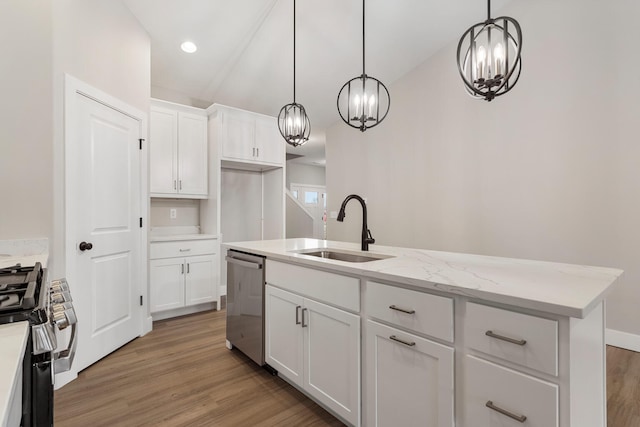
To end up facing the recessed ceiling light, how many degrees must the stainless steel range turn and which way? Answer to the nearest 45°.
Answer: approximately 45° to its left

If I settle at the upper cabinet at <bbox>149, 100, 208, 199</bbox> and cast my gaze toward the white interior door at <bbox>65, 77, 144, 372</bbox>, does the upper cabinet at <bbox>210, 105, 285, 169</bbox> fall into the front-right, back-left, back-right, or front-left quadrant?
back-left

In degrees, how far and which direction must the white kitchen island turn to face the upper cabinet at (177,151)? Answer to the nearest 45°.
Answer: approximately 90° to its right

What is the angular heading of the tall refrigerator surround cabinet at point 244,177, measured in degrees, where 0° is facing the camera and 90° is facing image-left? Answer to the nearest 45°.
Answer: approximately 315°

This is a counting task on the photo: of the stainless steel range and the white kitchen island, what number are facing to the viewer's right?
1

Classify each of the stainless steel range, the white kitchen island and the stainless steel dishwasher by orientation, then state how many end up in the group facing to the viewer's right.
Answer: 1

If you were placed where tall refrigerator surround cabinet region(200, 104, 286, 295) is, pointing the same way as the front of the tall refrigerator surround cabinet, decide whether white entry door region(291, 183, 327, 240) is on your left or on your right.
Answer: on your left

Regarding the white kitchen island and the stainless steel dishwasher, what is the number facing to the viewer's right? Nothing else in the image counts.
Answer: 0

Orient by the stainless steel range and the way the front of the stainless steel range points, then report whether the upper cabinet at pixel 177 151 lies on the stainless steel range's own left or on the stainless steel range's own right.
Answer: on the stainless steel range's own left

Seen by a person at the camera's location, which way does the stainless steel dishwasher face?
facing the viewer and to the left of the viewer

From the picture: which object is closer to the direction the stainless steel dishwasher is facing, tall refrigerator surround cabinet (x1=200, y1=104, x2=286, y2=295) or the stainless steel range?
the stainless steel range

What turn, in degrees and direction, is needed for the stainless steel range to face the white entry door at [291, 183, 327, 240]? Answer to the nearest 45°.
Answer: approximately 45° to its left

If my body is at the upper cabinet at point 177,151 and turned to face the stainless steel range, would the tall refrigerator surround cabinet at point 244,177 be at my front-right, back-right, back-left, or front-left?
back-left
